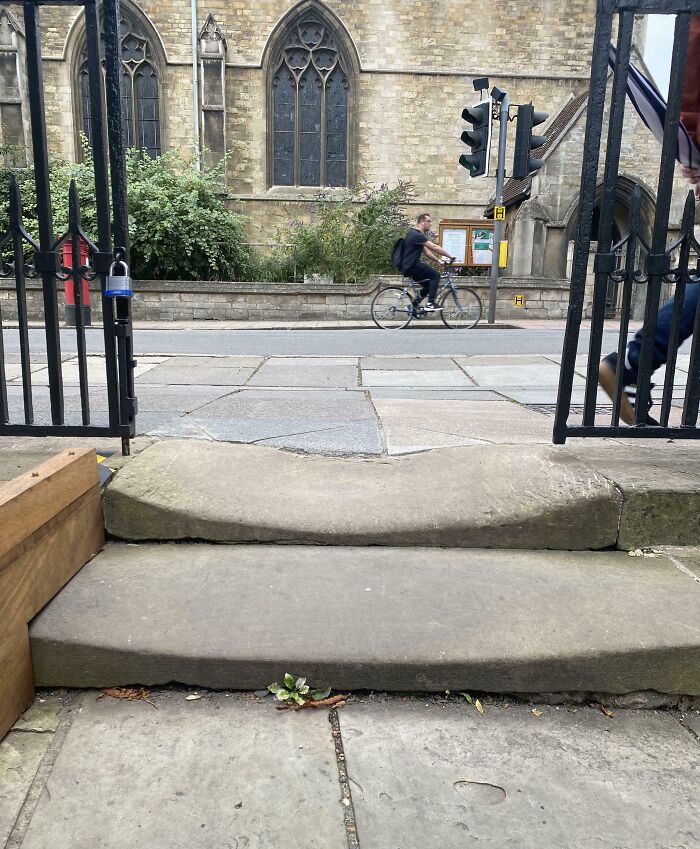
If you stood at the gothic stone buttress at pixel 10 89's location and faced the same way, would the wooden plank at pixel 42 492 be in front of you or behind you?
in front

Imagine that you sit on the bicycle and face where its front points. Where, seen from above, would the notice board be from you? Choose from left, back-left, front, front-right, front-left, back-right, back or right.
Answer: left

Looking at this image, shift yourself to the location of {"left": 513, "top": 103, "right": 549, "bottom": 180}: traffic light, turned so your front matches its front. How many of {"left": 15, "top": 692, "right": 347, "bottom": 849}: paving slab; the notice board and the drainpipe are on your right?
1

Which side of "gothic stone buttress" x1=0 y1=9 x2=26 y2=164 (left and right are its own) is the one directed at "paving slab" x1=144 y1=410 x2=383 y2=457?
front

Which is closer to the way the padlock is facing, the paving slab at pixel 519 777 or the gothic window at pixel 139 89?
the paving slab

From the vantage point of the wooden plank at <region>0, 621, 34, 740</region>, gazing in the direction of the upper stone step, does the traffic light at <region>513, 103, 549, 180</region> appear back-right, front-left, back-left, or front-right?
front-left

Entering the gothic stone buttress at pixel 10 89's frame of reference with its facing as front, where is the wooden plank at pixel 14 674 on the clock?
The wooden plank is roughly at 12 o'clock from the gothic stone buttress.

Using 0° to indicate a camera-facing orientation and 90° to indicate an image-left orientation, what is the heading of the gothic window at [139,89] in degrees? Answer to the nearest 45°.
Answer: approximately 0°

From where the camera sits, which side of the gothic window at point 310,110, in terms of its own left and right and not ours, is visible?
front

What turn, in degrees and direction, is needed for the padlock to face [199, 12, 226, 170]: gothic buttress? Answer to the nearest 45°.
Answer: approximately 180°

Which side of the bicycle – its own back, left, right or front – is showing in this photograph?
right

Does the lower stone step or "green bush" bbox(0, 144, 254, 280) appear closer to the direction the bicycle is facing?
the lower stone step

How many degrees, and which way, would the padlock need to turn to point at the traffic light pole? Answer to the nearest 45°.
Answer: approximately 135° to its left

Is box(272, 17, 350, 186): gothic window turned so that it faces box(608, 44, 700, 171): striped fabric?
yes

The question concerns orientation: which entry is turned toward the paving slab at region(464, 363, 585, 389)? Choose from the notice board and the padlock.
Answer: the notice board

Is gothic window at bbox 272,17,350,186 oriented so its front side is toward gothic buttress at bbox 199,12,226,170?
no

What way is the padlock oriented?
toward the camera

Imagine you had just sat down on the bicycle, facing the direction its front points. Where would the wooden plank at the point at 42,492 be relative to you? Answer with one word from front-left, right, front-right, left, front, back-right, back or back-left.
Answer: right

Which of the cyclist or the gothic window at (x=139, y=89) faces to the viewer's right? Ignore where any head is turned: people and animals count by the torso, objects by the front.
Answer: the cyclist

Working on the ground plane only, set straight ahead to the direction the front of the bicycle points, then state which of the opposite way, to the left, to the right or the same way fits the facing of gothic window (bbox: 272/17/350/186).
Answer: to the right
